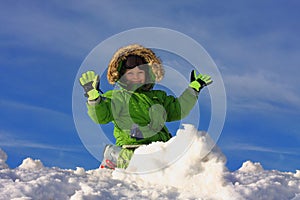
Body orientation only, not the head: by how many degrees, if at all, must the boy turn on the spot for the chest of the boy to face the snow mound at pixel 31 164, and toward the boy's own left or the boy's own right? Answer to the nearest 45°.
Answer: approximately 45° to the boy's own right

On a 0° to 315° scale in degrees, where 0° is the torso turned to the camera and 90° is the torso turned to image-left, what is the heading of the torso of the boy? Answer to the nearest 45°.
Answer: approximately 0°
